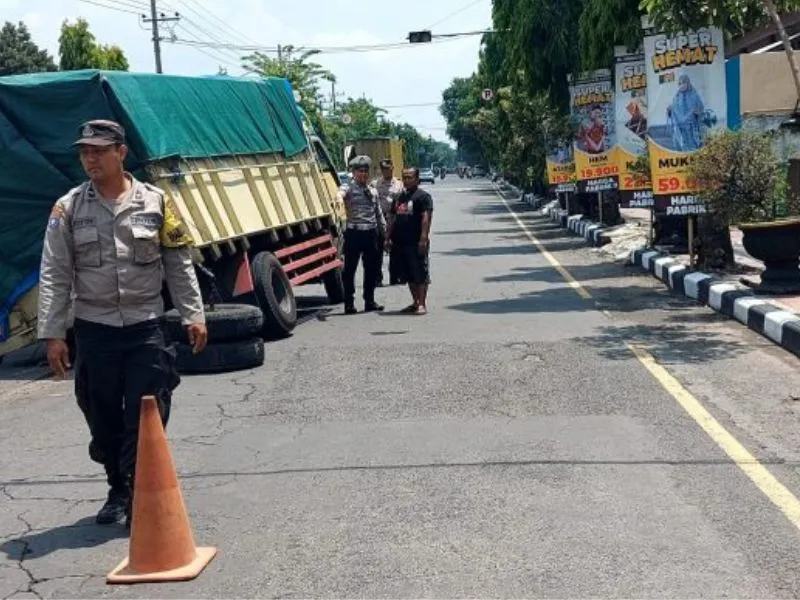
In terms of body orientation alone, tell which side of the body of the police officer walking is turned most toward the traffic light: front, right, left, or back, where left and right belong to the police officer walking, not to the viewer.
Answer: back

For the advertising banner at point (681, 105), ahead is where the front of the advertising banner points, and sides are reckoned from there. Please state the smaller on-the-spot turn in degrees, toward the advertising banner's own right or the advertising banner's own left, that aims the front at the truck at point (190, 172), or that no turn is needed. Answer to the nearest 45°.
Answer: approximately 45° to the advertising banner's own right

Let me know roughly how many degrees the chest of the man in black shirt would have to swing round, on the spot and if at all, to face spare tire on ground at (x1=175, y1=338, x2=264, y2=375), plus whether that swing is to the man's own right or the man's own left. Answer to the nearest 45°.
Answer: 0° — they already face it

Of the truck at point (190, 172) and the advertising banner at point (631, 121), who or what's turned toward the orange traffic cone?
the advertising banner

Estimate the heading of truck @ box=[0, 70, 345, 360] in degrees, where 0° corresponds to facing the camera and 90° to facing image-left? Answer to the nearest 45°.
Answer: approximately 225°

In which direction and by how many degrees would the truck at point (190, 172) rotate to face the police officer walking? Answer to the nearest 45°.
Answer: approximately 135° to its right

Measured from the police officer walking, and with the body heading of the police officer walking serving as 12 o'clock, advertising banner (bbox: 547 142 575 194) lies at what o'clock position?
The advertising banner is roughly at 7 o'clock from the police officer walking.

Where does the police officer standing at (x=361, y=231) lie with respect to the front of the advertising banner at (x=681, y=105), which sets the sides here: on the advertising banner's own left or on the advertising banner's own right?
on the advertising banner's own right

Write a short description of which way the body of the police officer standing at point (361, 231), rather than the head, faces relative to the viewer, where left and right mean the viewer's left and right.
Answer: facing the viewer and to the right of the viewer
